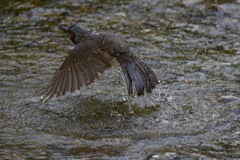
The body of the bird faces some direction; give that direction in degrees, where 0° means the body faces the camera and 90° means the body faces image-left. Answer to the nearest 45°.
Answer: approximately 90°
